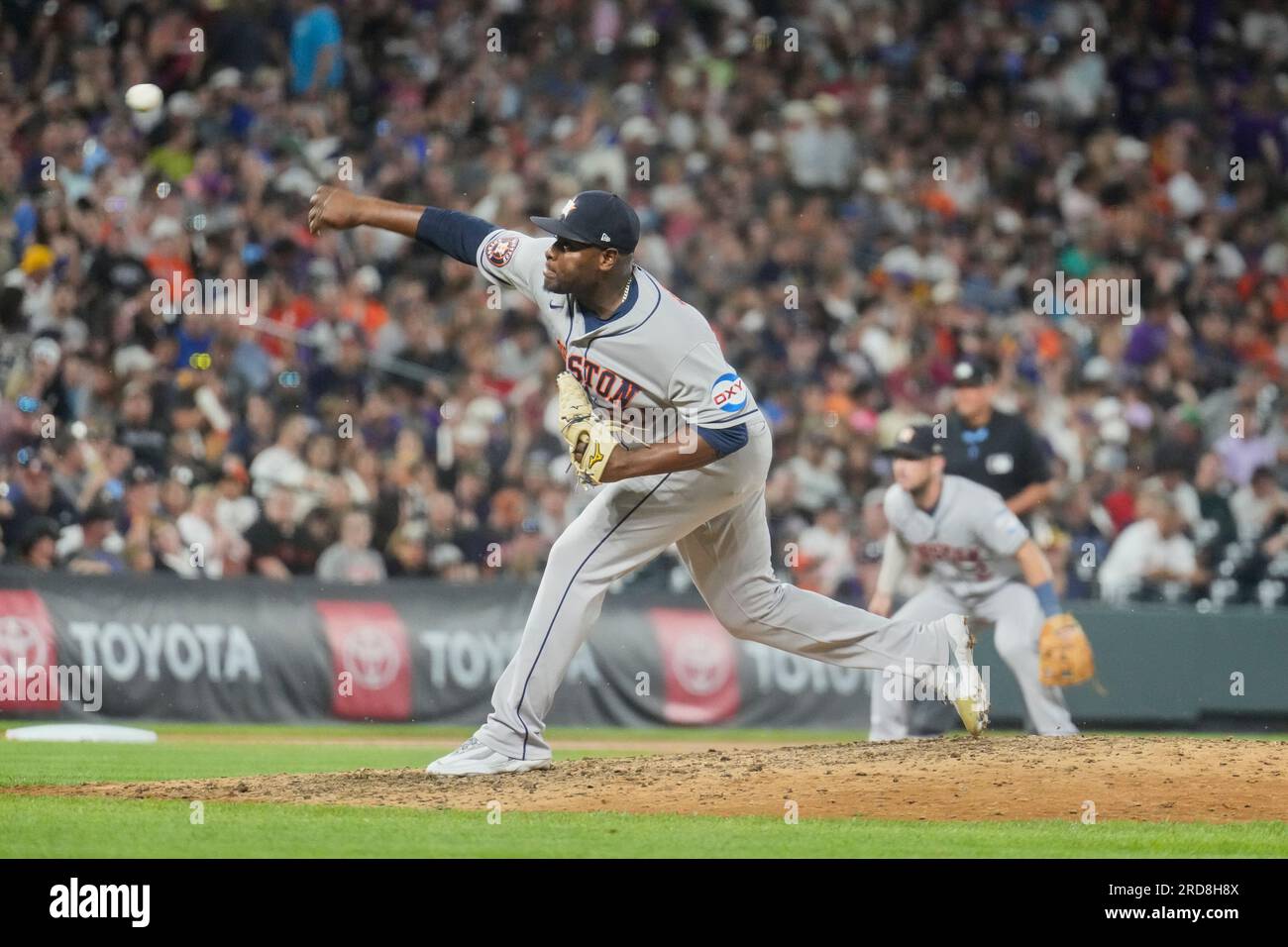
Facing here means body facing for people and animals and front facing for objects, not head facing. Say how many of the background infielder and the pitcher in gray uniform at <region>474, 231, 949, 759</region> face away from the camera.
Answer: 0

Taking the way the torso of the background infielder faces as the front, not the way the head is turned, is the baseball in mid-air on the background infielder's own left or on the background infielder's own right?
on the background infielder's own right

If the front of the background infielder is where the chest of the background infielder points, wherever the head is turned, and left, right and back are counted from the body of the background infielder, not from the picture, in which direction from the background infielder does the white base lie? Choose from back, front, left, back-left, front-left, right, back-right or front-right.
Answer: front-right

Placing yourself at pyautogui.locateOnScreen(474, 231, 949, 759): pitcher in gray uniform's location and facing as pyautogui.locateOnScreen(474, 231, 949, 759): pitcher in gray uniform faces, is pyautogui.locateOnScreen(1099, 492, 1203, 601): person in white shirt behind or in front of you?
behind

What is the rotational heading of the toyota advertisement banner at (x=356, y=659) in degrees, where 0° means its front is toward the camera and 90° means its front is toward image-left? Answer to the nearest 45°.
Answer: approximately 0°

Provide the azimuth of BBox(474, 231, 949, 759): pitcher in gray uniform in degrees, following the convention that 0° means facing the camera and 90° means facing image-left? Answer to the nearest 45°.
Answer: approximately 45°

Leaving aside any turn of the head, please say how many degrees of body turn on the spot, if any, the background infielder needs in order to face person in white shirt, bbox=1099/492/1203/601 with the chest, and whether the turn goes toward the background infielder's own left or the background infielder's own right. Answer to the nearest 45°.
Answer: approximately 135° to the background infielder's own right

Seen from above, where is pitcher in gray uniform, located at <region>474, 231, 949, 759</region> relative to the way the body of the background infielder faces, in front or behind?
in front

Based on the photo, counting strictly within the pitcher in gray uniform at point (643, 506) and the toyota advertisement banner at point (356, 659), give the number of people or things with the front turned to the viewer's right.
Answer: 0
